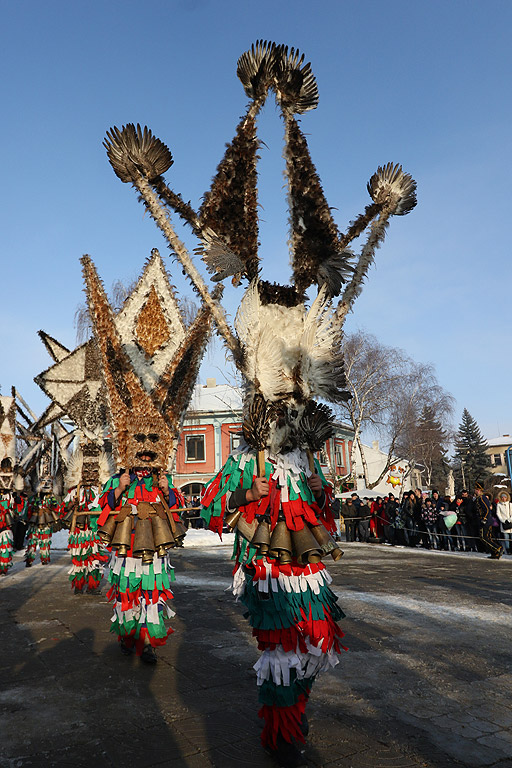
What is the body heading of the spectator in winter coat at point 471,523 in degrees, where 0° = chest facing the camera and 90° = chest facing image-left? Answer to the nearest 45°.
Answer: approximately 45°

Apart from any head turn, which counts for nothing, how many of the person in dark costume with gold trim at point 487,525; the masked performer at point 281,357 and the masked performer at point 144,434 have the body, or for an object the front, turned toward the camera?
2

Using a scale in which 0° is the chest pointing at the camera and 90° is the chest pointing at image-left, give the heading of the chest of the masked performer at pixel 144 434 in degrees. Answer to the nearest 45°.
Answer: approximately 0°

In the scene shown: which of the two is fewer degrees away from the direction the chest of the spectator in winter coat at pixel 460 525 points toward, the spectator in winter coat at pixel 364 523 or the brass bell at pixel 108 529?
the brass bell

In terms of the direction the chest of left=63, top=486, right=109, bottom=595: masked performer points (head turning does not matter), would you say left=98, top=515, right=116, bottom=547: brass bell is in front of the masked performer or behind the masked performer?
in front

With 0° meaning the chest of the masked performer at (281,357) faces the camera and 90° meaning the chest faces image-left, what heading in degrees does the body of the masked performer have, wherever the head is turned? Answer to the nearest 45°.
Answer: approximately 0°

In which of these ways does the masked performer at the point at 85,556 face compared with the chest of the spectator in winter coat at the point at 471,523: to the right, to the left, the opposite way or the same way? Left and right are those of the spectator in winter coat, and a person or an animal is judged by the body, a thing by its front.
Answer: to the left

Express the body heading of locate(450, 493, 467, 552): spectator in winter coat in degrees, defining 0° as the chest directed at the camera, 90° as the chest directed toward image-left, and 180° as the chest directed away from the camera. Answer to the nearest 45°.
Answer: approximately 45°

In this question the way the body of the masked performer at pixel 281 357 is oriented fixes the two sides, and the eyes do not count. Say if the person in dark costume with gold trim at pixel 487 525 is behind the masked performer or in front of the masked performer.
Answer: behind

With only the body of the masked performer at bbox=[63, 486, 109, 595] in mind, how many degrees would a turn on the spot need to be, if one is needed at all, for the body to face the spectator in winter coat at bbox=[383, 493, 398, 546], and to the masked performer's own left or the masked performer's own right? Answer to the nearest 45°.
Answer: approximately 135° to the masked performer's own left
